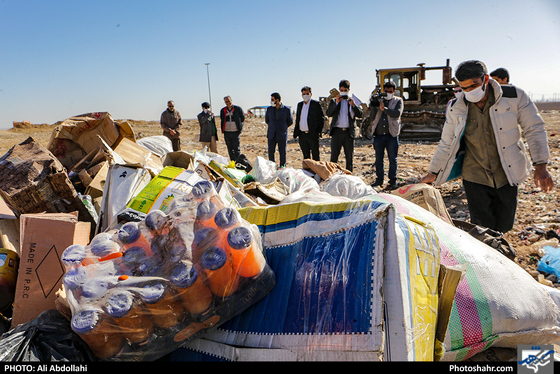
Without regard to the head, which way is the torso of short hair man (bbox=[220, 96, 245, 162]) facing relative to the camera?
toward the camera

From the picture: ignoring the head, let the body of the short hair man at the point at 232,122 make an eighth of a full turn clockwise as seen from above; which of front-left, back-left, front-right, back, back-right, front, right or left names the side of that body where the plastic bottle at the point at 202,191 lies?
front-left

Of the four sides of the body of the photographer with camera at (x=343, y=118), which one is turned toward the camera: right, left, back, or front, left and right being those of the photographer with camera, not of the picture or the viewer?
front

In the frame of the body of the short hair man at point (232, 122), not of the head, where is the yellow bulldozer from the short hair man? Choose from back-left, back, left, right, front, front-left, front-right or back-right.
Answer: back-left

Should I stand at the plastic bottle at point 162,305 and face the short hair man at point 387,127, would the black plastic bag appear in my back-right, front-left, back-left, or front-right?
back-left

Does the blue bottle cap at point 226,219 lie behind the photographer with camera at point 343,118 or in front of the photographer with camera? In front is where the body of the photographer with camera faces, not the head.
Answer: in front

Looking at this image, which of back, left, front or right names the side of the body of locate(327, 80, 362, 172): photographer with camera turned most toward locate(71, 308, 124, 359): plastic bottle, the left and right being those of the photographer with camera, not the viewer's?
front

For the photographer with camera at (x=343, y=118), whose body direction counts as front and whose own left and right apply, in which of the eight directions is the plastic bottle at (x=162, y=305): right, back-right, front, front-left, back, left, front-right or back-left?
front

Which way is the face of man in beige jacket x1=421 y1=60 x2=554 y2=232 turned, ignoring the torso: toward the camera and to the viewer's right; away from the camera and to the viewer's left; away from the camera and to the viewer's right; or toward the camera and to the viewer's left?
toward the camera and to the viewer's left

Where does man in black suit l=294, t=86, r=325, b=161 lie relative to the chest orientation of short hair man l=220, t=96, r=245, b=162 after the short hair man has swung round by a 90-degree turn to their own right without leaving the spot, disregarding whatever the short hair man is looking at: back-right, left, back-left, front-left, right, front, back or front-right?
back-left

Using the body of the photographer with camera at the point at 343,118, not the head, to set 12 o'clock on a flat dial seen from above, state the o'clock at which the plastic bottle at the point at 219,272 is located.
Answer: The plastic bottle is roughly at 12 o'clock from the photographer with camera.

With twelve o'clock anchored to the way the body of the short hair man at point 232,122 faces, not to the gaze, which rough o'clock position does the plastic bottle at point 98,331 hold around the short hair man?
The plastic bottle is roughly at 12 o'clock from the short hair man.

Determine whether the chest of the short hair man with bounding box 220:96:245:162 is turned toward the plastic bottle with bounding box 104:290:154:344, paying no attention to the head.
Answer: yes

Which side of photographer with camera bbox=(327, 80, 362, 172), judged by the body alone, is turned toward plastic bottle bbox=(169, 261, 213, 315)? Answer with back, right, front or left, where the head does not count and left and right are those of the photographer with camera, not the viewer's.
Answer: front

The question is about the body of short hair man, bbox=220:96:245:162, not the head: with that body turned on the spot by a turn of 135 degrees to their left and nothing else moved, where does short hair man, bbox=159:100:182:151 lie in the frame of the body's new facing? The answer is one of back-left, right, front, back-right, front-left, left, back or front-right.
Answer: left

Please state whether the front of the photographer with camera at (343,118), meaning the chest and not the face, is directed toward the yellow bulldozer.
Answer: no

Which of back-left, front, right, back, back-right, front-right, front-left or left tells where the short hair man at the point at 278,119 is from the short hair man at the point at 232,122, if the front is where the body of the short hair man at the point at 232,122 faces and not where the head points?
front-left

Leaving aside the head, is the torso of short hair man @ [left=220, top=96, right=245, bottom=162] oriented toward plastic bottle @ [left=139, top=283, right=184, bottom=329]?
yes
